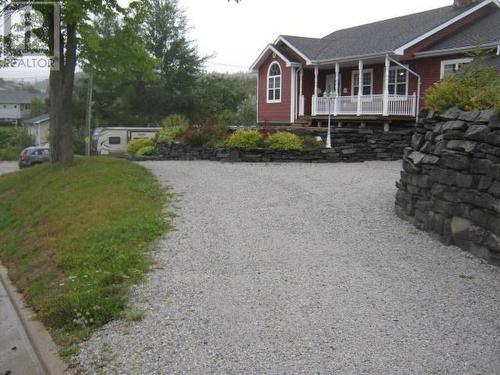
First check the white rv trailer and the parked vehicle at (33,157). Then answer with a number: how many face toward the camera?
0

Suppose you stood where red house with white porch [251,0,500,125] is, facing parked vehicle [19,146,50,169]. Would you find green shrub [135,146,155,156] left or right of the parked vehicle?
left

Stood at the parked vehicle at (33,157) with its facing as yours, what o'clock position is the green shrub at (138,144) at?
The green shrub is roughly at 4 o'clock from the parked vehicle.

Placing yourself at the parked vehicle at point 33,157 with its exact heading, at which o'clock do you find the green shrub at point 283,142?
The green shrub is roughly at 4 o'clock from the parked vehicle.
